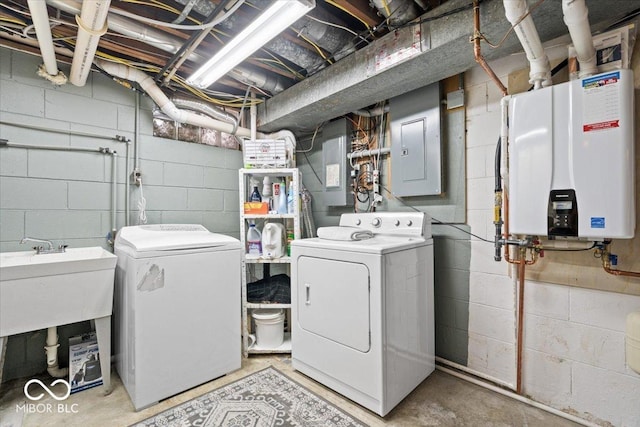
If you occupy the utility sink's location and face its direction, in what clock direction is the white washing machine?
The white washing machine is roughly at 9 o'clock from the utility sink.
